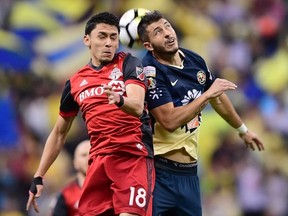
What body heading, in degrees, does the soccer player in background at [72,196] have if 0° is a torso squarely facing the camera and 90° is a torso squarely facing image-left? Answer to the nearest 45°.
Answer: approximately 315°

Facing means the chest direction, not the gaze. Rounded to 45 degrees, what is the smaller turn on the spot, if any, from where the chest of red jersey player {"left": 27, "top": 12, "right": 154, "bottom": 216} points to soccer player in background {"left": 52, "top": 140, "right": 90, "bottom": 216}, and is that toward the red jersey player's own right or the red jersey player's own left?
approximately 180°
